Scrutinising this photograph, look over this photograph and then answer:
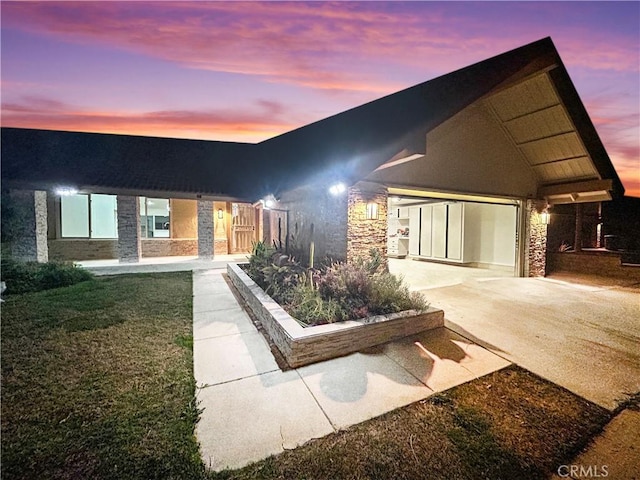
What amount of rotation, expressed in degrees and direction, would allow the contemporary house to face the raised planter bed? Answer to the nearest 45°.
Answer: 0° — it already faces it

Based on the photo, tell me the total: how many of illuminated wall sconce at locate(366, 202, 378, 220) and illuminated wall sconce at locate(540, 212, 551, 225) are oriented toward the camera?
2

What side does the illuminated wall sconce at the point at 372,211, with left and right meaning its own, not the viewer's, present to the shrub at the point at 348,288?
front

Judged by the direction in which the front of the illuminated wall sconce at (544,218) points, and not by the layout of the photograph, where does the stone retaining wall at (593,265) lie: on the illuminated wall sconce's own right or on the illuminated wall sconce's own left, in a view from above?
on the illuminated wall sconce's own left

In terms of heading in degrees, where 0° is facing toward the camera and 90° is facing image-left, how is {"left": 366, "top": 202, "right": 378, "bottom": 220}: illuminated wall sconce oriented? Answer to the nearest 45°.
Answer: approximately 0°

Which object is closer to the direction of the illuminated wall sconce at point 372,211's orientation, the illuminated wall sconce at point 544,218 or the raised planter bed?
the raised planter bed

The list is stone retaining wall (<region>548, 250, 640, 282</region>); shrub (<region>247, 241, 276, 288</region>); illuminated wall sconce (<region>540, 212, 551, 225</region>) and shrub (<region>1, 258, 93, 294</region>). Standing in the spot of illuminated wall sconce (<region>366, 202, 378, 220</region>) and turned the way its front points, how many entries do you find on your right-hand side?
2

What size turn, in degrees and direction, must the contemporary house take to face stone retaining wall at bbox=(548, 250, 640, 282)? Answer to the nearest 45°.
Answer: approximately 90° to its left

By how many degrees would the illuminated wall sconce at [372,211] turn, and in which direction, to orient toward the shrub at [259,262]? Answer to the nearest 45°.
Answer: approximately 90° to its right
